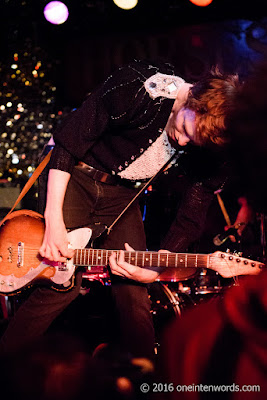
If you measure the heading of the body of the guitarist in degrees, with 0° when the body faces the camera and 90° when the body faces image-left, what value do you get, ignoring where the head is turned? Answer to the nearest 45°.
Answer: approximately 315°

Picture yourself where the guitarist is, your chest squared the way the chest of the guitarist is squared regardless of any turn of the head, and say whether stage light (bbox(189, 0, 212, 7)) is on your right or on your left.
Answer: on your left

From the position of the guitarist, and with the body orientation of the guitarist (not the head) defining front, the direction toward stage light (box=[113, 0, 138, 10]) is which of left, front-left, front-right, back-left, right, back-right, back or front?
back-left

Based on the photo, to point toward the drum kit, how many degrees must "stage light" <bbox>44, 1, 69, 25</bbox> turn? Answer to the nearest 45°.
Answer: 0° — it already faces it

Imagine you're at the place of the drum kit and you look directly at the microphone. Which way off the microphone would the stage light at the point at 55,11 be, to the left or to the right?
left

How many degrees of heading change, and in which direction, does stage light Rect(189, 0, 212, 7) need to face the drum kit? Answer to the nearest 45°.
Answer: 0° — it already faces it

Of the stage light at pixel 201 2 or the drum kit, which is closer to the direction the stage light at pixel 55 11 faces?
the drum kit

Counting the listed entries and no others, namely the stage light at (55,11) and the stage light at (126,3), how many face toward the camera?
2

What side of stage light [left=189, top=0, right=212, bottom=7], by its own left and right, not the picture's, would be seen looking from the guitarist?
front

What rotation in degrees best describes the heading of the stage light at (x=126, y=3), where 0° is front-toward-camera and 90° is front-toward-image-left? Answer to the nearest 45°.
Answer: approximately 0°

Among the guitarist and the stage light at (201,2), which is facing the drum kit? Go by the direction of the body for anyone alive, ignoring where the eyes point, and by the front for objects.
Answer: the stage light
